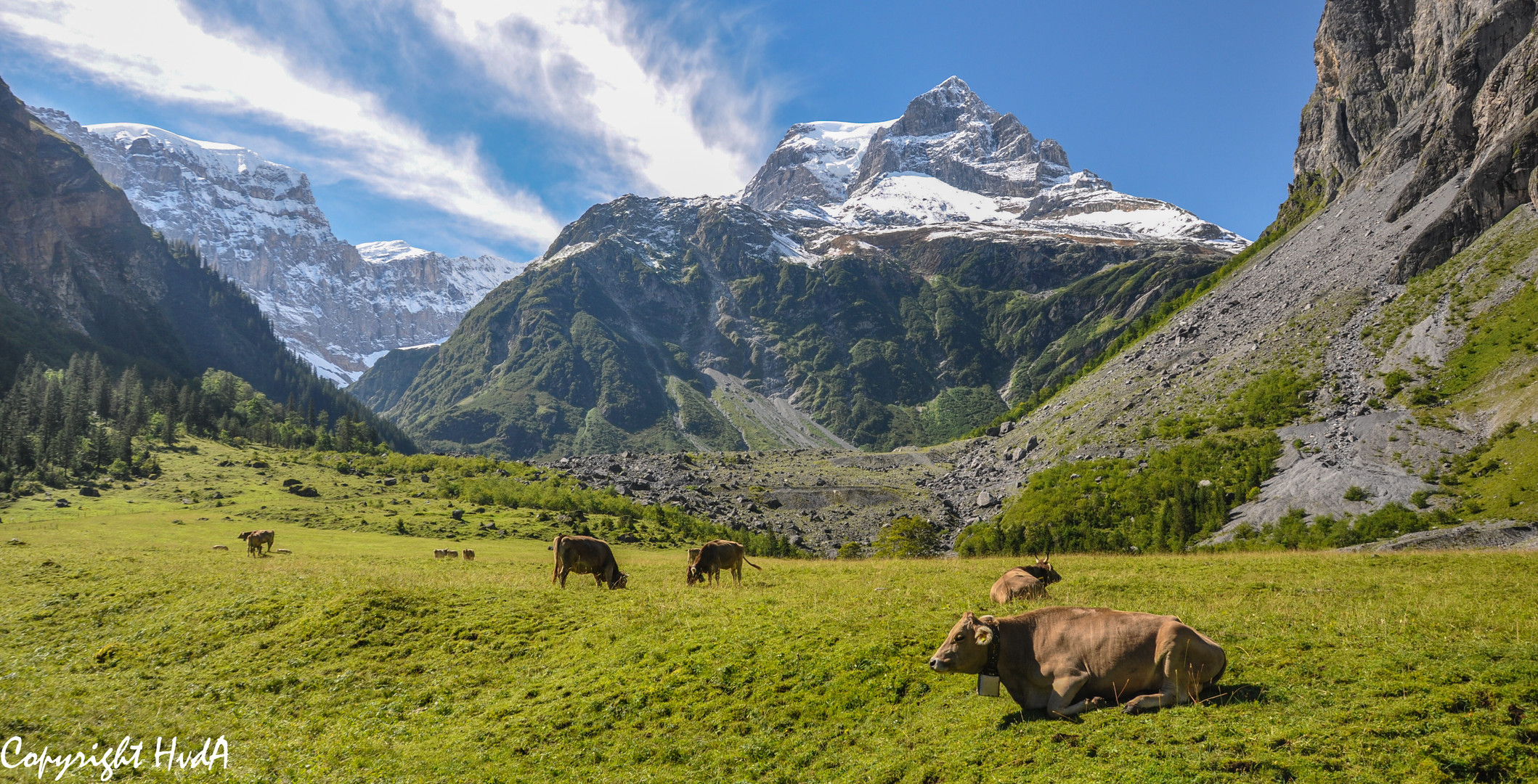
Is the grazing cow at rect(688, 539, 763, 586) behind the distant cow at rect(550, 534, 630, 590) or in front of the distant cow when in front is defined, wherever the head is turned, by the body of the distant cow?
in front

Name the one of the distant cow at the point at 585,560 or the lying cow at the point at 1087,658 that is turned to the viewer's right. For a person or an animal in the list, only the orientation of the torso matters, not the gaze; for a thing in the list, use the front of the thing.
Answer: the distant cow

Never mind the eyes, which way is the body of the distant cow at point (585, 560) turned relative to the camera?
to the viewer's right

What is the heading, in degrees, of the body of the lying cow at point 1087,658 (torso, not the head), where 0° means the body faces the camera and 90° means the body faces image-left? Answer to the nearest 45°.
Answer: approximately 90°

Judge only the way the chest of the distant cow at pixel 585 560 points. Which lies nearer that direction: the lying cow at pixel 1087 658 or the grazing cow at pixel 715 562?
the grazing cow

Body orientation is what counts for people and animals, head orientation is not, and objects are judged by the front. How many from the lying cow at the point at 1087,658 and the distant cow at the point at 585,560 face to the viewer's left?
1

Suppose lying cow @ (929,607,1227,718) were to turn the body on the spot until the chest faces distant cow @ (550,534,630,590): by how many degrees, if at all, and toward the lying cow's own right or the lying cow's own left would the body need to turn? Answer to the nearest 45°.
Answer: approximately 45° to the lying cow's own right
